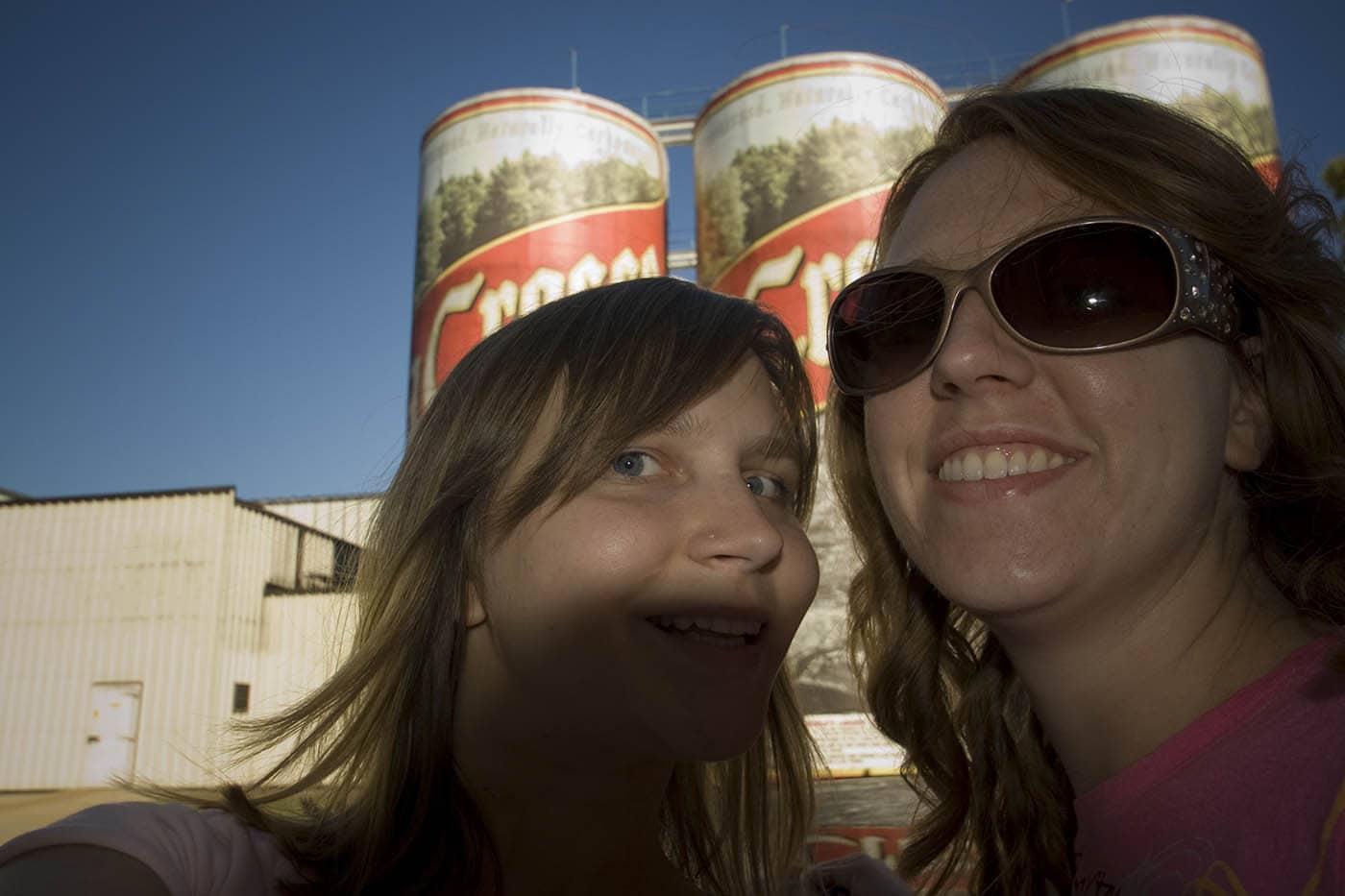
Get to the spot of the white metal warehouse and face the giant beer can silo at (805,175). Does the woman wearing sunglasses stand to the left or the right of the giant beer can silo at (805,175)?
right

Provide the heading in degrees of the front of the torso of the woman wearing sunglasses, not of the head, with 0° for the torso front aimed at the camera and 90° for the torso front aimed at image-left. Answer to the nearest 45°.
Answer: approximately 45°

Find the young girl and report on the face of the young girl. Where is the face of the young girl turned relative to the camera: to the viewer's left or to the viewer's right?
to the viewer's right

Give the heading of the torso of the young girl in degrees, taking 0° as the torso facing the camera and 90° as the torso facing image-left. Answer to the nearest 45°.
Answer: approximately 315°

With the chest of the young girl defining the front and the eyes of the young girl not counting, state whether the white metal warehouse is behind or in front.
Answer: behind

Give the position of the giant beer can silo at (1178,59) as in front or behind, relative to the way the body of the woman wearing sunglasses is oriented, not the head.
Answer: behind

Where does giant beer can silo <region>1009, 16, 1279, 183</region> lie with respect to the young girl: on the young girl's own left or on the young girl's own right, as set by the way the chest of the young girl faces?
on the young girl's own left
